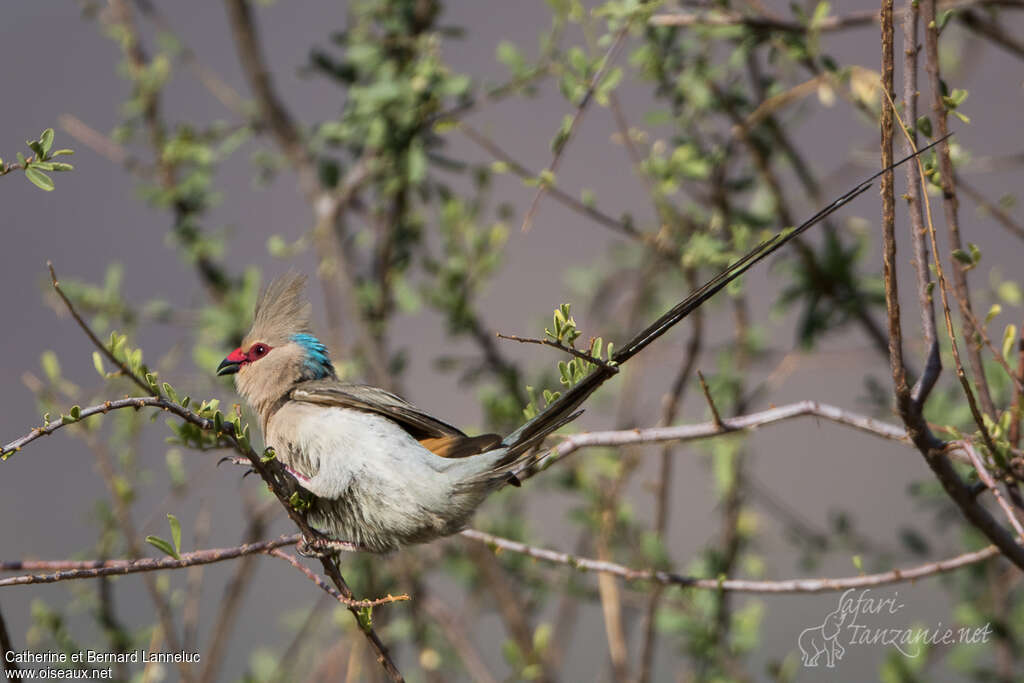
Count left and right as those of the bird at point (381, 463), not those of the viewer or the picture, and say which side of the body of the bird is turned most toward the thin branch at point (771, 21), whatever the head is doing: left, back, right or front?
back

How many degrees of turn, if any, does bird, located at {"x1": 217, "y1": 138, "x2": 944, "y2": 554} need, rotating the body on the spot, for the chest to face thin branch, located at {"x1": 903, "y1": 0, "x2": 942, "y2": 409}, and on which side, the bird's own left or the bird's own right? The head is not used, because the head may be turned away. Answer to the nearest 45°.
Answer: approximately 135° to the bird's own left

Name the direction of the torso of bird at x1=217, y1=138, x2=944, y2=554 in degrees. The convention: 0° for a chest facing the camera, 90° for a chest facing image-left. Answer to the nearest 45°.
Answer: approximately 90°

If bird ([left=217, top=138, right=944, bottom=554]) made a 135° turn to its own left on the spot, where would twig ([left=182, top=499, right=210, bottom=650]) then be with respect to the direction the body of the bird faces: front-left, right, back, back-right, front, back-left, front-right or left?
back

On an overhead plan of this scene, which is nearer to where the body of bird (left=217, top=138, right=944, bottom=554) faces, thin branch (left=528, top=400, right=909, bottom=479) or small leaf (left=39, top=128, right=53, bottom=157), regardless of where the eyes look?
the small leaf

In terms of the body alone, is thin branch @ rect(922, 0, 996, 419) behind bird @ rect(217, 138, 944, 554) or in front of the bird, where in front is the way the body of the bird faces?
behind

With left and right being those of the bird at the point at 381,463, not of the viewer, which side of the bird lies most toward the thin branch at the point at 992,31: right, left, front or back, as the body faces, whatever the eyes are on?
back

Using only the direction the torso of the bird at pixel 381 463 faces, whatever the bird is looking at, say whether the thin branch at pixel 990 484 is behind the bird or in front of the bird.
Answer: behind

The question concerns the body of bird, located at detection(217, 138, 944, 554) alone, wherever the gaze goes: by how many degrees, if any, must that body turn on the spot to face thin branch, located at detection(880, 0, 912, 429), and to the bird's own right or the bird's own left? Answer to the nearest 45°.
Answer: approximately 135° to the bird's own left

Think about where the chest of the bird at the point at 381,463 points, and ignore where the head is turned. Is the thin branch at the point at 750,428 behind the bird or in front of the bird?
behind
